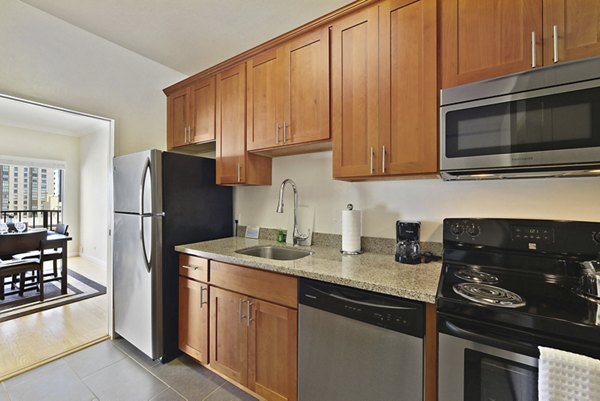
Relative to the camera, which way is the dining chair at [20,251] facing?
away from the camera

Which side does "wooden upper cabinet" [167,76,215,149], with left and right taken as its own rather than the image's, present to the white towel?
left

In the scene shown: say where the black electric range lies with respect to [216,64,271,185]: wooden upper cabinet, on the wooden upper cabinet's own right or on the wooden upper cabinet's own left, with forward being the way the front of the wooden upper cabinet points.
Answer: on the wooden upper cabinet's own left

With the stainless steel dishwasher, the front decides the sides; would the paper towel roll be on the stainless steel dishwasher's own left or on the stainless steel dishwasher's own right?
on the stainless steel dishwasher's own right

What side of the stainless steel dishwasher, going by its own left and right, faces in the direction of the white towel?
left

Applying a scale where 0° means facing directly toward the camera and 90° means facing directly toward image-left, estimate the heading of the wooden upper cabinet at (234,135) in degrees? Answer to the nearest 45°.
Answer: approximately 45°

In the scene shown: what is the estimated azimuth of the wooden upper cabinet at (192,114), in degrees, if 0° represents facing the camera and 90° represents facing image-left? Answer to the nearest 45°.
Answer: approximately 45°
